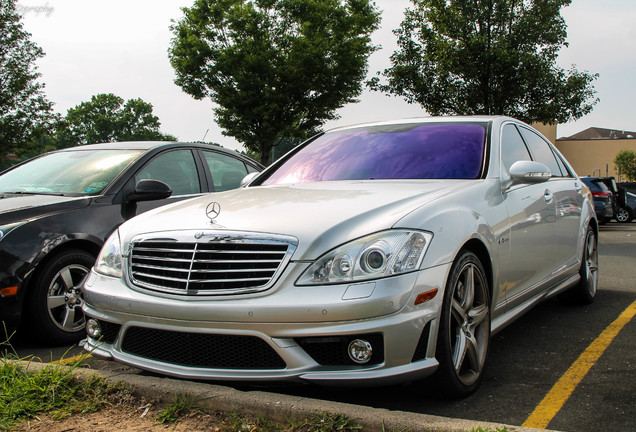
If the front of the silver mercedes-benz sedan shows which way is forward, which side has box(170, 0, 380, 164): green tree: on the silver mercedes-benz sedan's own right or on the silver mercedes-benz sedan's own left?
on the silver mercedes-benz sedan's own right

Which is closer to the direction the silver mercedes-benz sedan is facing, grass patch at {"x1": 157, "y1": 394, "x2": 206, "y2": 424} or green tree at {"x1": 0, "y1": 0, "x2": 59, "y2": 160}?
the grass patch

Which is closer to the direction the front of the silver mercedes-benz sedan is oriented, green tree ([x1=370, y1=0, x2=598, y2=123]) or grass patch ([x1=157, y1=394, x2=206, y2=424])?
the grass patch

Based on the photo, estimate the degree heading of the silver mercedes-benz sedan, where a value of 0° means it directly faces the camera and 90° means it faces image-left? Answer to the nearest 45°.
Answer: approximately 45°

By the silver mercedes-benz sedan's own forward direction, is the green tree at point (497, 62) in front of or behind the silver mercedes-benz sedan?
behind

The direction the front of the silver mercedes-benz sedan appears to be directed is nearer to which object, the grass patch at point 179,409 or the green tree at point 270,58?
the grass patch

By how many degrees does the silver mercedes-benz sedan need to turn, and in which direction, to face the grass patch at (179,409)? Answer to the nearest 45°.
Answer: approximately 45° to its right

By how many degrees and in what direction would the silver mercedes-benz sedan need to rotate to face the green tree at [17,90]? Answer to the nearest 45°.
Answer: approximately 90° to its right
